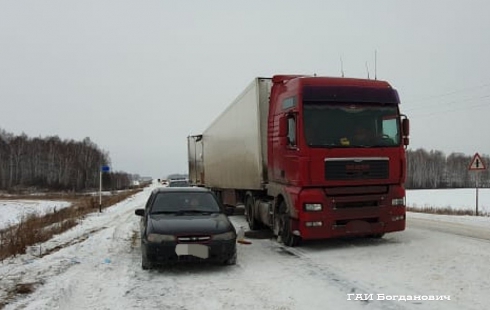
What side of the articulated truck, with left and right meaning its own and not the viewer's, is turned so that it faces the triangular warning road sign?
left

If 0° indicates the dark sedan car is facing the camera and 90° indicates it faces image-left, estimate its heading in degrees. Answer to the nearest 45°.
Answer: approximately 0°

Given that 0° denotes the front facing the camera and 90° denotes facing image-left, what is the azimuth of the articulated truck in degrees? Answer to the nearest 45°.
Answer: approximately 315°

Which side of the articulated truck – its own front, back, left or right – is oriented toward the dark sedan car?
right

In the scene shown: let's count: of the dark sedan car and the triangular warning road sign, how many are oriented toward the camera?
2

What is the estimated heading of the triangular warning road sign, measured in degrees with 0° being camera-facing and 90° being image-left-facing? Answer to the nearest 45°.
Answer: approximately 0°

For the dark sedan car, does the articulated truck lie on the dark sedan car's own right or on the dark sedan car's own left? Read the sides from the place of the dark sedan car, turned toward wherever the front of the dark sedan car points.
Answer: on the dark sedan car's own left
